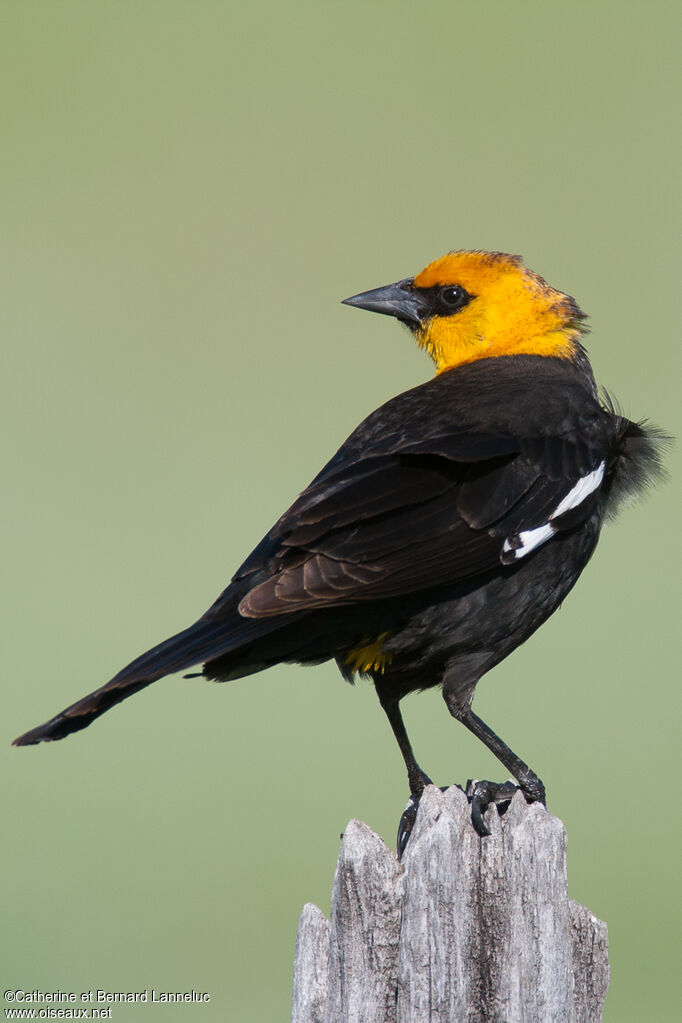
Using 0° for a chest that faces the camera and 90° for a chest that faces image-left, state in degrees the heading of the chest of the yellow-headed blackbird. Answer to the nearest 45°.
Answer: approximately 270°
